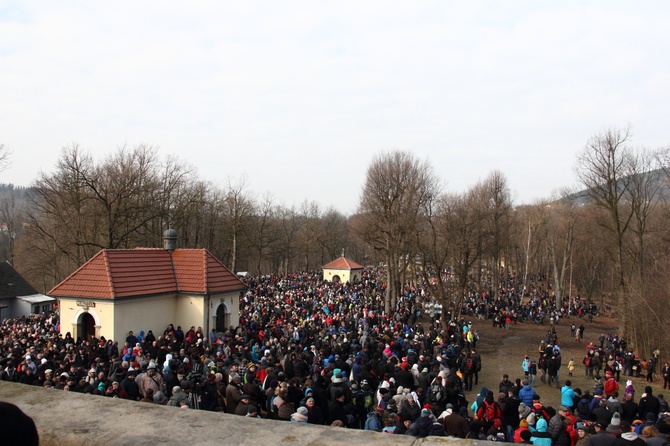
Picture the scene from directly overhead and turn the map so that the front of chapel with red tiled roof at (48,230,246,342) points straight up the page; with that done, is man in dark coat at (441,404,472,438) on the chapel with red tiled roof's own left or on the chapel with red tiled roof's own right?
on the chapel with red tiled roof's own left

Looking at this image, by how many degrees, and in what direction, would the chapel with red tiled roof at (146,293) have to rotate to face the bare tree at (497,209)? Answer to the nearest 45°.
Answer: approximately 180°

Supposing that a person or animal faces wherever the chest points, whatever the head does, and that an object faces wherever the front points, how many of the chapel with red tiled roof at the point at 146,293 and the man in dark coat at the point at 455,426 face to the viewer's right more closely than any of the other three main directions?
0

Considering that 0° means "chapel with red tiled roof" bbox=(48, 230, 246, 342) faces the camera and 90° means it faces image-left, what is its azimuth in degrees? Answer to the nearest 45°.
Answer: approximately 45°

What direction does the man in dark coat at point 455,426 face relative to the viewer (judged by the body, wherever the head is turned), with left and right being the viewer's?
facing away from the viewer and to the left of the viewer

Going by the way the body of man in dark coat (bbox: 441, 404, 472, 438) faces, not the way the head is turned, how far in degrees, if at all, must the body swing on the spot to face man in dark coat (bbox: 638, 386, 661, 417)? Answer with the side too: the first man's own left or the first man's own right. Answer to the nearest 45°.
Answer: approximately 90° to the first man's own right

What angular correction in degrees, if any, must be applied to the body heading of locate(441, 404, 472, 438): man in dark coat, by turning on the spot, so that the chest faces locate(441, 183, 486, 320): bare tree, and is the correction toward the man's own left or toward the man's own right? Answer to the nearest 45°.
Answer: approximately 45° to the man's own right

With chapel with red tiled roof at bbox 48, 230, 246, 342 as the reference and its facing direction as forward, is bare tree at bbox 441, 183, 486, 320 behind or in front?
behind

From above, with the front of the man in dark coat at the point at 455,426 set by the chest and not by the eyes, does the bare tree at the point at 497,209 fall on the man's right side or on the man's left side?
on the man's right side

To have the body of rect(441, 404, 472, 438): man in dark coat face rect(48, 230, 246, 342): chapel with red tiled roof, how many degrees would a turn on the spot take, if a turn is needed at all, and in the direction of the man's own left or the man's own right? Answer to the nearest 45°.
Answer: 0° — they already face it
